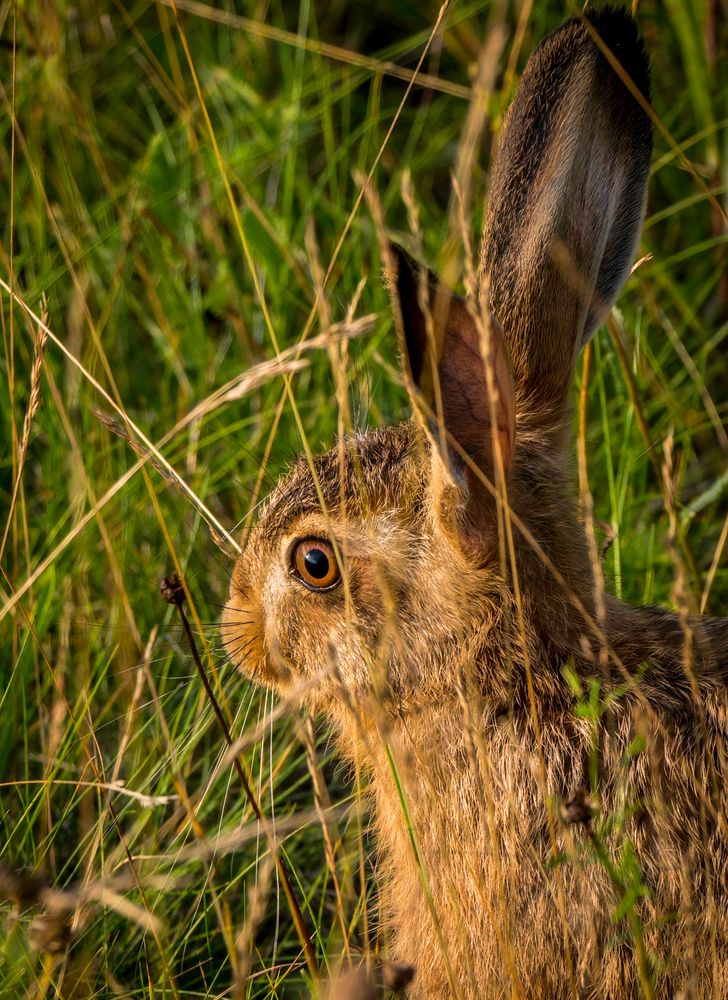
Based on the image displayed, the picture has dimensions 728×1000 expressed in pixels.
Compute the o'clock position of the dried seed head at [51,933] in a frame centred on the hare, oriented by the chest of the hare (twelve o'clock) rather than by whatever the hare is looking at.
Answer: The dried seed head is roughly at 11 o'clock from the hare.

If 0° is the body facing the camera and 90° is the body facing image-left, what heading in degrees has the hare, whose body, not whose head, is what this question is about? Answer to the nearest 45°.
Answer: approximately 90°

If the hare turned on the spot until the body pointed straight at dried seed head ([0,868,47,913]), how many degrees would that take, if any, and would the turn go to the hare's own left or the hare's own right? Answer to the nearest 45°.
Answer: approximately 45° to the hare's own left

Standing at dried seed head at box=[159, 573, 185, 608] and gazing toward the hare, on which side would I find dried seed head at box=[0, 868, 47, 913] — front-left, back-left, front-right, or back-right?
back-right
